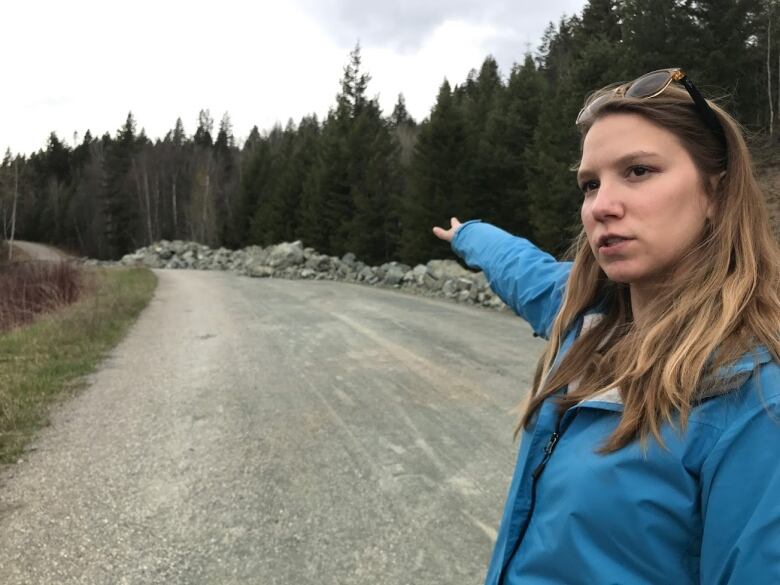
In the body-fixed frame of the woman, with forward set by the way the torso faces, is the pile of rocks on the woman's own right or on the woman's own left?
on the woman's own right

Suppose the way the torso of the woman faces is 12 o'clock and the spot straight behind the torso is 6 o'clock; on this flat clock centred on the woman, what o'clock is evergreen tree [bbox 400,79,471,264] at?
The evergreen tree is roughly at 4 o'clock from the woman.

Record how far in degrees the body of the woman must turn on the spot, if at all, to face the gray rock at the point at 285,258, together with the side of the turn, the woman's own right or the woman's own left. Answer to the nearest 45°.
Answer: approximately 90° to the woman's own right

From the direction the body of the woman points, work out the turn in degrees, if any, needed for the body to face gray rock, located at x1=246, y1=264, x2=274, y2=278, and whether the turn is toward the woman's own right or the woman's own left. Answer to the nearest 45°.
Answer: approximately 90° to the woman's own right

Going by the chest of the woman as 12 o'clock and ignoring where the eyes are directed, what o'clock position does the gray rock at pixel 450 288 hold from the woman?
The gray rock is roughly at 4 o'clock from the woman.

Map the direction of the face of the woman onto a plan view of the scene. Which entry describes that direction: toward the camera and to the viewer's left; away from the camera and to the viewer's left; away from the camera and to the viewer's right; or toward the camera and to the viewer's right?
toward the camera and to the viewer's left

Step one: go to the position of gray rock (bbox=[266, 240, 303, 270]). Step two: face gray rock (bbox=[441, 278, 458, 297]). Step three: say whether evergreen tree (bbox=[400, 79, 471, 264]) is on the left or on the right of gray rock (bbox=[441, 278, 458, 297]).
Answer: left

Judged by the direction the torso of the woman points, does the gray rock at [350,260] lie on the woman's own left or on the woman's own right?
on the woman's own right

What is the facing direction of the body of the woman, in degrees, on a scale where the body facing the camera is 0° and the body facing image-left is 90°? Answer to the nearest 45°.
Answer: approximately 45°
